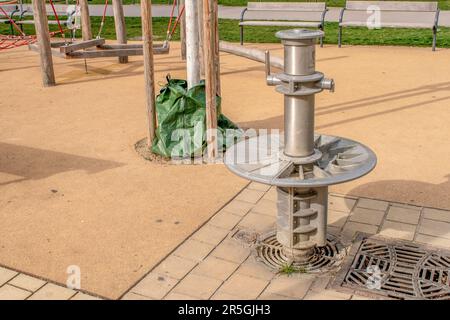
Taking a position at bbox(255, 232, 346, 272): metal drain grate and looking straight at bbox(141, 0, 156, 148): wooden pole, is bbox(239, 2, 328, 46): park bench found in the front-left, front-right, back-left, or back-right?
front-right

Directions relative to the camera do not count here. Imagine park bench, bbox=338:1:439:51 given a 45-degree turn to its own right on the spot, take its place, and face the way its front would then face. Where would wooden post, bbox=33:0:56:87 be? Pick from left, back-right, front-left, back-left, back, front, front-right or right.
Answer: front

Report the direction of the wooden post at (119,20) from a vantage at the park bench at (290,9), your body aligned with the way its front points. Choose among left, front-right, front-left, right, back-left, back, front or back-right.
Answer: front-right

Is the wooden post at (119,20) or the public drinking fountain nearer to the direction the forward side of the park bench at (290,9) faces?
the public drinking fountain

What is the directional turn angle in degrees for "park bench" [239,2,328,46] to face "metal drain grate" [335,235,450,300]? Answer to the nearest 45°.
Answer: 0° — it already faces it

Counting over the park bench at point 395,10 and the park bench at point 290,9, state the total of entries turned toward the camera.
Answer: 2

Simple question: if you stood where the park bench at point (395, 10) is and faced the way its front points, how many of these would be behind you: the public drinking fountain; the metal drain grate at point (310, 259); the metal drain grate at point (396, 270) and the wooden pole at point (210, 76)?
0

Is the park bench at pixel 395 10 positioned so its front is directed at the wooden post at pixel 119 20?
no

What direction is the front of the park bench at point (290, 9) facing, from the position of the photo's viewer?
facing the viewer

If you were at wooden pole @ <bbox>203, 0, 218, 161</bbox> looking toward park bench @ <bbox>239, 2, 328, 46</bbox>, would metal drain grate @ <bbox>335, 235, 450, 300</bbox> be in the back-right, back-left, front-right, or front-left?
back-right

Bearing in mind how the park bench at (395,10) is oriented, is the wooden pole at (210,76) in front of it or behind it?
in front

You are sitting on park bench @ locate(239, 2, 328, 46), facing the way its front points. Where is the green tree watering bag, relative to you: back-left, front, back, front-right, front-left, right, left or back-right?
front

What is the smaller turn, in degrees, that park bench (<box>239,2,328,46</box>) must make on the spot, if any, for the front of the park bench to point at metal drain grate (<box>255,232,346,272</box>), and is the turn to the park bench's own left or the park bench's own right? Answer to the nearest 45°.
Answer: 0° — it already faces it

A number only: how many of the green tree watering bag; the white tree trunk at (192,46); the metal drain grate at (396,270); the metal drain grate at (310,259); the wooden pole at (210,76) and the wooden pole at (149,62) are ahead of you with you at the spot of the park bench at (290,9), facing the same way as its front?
6

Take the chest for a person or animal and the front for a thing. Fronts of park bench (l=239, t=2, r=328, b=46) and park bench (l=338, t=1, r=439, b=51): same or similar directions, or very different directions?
same or similar directions

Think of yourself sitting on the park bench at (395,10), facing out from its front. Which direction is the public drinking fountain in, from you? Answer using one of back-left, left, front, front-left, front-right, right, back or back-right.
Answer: front

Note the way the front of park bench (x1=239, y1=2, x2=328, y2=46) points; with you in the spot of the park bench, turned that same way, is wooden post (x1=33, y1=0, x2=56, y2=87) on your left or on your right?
on your right

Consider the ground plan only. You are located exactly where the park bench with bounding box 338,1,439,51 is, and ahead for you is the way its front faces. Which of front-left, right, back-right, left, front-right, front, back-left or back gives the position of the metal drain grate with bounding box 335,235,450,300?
front

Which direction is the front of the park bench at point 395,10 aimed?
toward the camera
